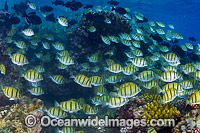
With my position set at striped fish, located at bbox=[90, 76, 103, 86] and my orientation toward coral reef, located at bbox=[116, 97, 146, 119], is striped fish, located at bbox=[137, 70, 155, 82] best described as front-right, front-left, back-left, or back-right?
front-left

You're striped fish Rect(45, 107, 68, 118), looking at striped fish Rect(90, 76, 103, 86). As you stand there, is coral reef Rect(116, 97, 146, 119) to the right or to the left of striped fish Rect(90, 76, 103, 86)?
right

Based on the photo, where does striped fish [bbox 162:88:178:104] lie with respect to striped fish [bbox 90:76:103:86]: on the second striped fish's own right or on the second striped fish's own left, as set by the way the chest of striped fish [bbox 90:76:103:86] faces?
on the second striped fish's own right

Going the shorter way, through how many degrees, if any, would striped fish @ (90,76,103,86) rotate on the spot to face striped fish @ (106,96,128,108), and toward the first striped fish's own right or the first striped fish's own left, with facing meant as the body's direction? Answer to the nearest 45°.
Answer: approximately 90° to the first striped fish's own right
